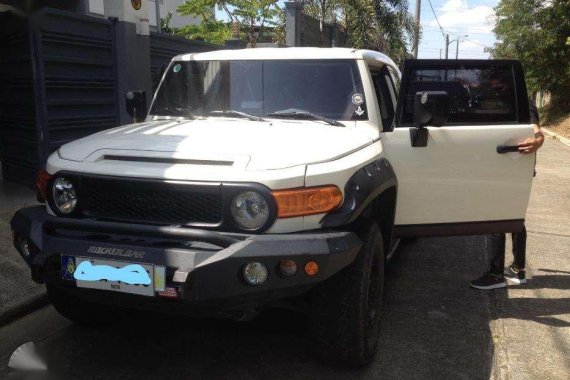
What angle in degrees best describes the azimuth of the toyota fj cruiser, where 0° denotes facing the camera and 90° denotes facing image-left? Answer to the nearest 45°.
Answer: approximately 45°

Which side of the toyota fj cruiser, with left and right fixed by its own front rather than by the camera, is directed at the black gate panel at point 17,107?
right

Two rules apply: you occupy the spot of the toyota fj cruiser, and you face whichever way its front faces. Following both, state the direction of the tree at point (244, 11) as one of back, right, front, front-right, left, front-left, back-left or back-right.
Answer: back-right

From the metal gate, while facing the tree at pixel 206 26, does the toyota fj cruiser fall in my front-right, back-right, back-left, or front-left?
back-right

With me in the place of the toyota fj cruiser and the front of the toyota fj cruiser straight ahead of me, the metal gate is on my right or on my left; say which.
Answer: on my right

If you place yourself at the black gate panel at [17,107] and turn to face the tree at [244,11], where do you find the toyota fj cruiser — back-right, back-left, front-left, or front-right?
back-right

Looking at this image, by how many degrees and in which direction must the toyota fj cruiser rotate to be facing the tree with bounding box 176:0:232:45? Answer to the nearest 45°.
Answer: approximately 135° to its right
